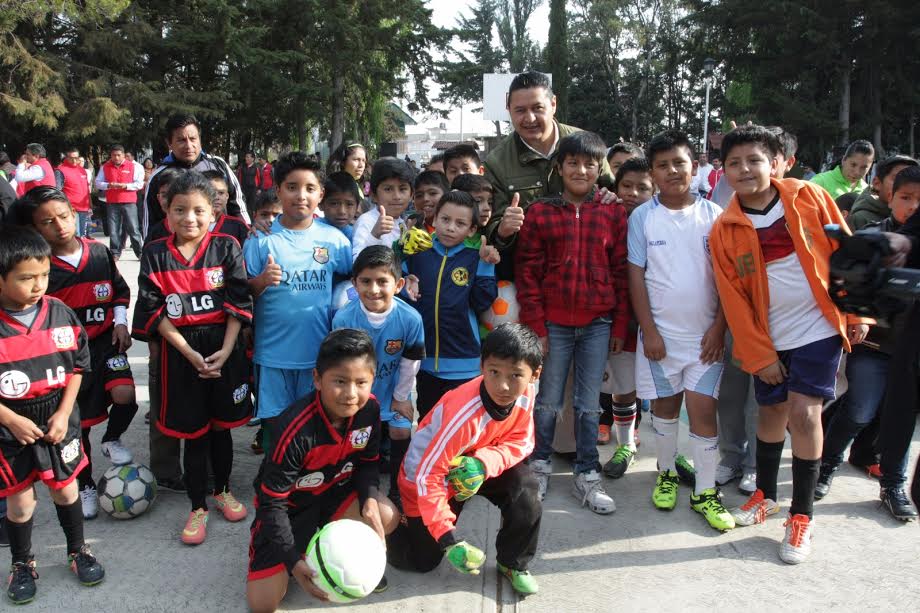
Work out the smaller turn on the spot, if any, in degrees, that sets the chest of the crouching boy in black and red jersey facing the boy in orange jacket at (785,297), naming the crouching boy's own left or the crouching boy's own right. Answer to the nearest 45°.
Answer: approximately 45° to the crouching boy's own left

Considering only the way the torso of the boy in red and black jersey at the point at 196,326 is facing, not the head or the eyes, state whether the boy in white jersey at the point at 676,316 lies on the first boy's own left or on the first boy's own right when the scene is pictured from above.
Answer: on the first boy's own left

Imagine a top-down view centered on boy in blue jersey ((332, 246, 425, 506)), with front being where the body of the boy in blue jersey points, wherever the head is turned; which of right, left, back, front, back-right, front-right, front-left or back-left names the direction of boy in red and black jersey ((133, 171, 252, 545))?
right

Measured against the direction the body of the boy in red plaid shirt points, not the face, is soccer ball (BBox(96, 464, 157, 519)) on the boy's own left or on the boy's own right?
on the boy's own right
